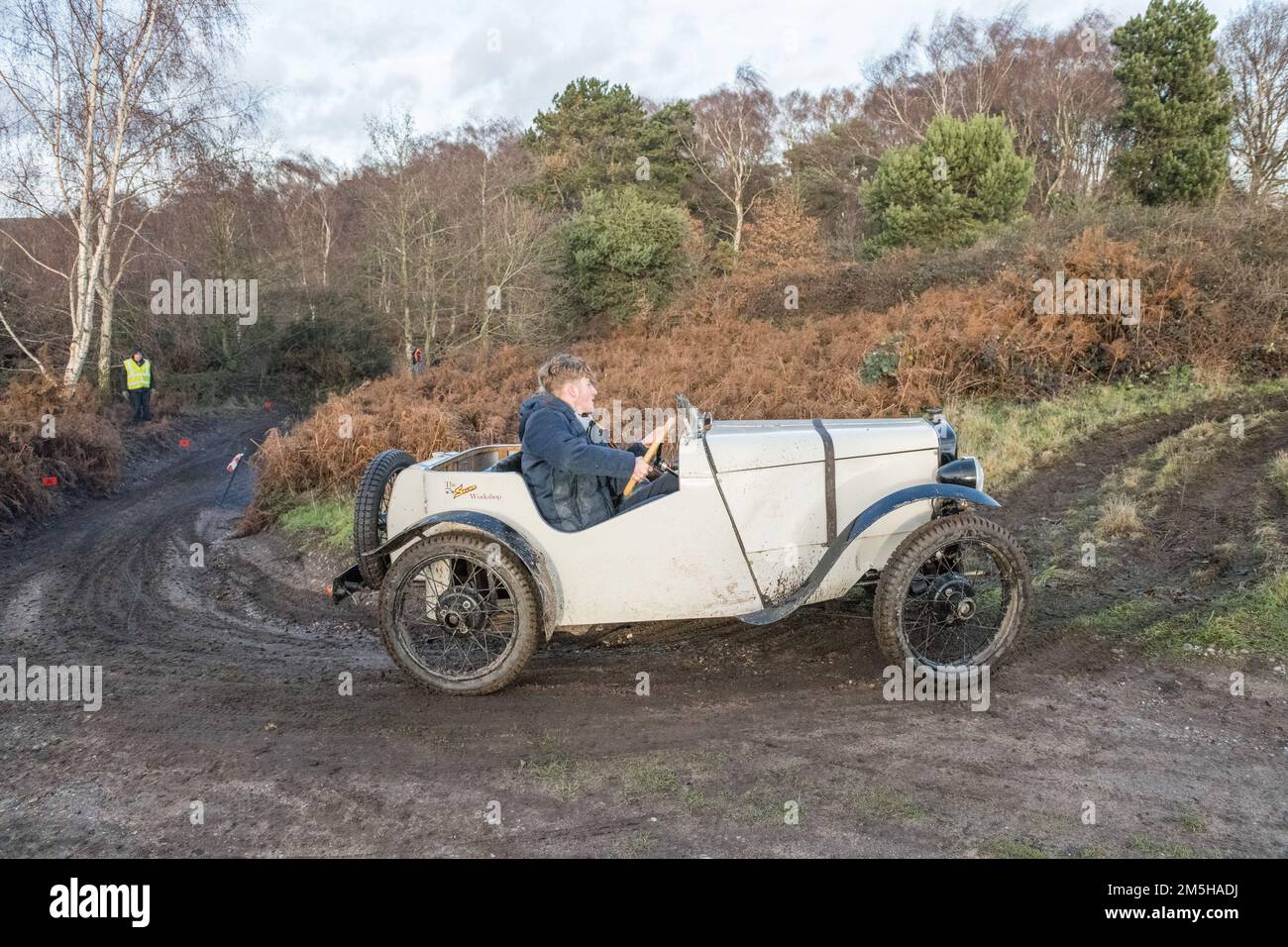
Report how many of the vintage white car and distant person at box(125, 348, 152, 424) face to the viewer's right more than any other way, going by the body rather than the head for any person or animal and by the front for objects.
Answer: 1

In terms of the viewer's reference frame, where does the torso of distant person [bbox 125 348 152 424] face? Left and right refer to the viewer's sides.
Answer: facing the viewer

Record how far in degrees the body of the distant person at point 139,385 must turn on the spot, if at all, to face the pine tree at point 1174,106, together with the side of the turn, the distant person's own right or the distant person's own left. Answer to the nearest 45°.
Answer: approximately 90° to the distant person's own left

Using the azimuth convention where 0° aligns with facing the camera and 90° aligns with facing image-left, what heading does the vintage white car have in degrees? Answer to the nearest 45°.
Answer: approximately 270°

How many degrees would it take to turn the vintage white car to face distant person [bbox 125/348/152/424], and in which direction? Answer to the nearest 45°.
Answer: approximately 135° to its left

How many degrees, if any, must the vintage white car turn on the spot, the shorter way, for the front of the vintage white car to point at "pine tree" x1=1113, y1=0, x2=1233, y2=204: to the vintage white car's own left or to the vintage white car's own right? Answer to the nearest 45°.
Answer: approximately 45° to the vintage white car's own left

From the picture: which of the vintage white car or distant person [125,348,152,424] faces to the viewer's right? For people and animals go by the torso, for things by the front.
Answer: the vintage white car

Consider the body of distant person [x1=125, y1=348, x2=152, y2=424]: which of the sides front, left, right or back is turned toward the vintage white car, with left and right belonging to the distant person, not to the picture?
front

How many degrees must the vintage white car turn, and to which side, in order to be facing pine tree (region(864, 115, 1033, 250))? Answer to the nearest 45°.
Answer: approximately 90° to its left
